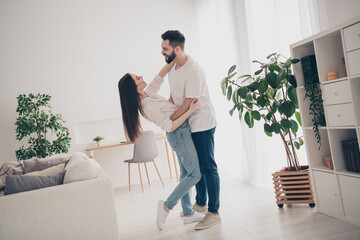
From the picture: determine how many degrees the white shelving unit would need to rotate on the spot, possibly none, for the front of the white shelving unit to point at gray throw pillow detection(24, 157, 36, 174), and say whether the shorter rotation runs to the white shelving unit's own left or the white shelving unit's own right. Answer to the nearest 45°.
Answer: approximately 45° to the white shelving unit's own right

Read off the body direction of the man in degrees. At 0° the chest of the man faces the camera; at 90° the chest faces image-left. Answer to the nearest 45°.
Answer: approximately 90°

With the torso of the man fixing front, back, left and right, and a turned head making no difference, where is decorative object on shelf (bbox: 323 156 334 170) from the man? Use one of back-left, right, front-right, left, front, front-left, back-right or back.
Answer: back

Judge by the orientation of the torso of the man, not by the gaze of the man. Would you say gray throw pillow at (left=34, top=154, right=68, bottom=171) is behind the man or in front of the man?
in front

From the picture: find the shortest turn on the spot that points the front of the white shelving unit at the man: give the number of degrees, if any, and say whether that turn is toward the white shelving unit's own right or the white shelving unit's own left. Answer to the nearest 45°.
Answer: approximately 45° to the white shelving unit's own right

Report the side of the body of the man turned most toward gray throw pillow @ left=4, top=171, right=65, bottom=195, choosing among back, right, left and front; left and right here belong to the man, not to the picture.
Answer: front

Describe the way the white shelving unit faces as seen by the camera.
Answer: facing the viewer and to the left of the viewer

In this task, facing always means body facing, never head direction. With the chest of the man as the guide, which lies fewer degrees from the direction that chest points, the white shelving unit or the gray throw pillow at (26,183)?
the gray throw pillow

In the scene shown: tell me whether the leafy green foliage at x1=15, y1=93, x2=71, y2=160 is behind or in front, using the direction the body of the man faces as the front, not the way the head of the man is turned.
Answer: in front

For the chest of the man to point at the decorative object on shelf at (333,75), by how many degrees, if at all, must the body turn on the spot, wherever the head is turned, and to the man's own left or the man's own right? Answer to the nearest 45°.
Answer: approximately 180°

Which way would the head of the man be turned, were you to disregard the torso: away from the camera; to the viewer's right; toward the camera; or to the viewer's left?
to the viewer's left

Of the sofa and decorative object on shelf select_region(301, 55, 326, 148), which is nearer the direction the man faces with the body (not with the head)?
the sofa

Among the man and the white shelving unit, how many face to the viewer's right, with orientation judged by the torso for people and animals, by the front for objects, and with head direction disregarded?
0

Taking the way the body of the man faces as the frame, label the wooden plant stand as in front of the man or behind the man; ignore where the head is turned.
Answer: behind

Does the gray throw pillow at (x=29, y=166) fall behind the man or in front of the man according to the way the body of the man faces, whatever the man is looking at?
in front
